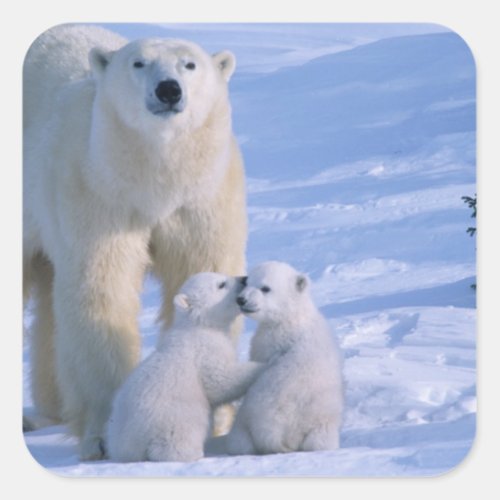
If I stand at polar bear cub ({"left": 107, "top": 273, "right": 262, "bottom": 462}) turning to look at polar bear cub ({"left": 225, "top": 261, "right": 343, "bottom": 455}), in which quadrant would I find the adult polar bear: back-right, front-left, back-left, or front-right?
back-left

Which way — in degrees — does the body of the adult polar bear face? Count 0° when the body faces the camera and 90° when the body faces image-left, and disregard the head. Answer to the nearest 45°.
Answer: approximately 315°

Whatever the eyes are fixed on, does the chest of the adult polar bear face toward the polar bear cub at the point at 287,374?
yes
